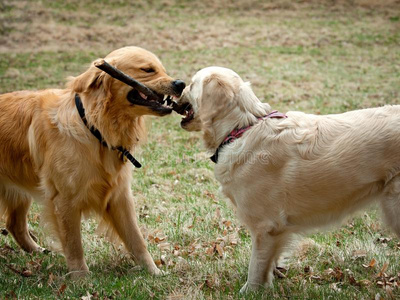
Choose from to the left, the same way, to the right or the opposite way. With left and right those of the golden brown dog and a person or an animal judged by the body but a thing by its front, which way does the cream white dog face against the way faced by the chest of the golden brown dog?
the opposite way

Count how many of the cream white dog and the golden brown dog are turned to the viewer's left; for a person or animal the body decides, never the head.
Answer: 1

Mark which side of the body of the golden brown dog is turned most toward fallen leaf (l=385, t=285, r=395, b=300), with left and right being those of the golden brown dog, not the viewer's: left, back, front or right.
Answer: front

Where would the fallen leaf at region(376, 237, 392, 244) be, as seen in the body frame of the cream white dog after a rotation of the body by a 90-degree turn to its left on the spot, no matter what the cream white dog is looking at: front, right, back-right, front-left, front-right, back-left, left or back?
back-left

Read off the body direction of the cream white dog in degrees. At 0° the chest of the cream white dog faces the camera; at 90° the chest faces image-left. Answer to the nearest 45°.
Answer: approximately 90°

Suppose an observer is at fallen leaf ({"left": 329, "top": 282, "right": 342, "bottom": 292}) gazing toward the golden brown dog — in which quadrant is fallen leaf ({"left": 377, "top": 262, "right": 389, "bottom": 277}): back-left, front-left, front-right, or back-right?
back-right

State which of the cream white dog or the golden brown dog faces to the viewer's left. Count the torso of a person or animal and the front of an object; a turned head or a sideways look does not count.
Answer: the cream white dog

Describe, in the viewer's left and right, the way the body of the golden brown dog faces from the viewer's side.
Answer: facing the viewer and to the right of the viewer
